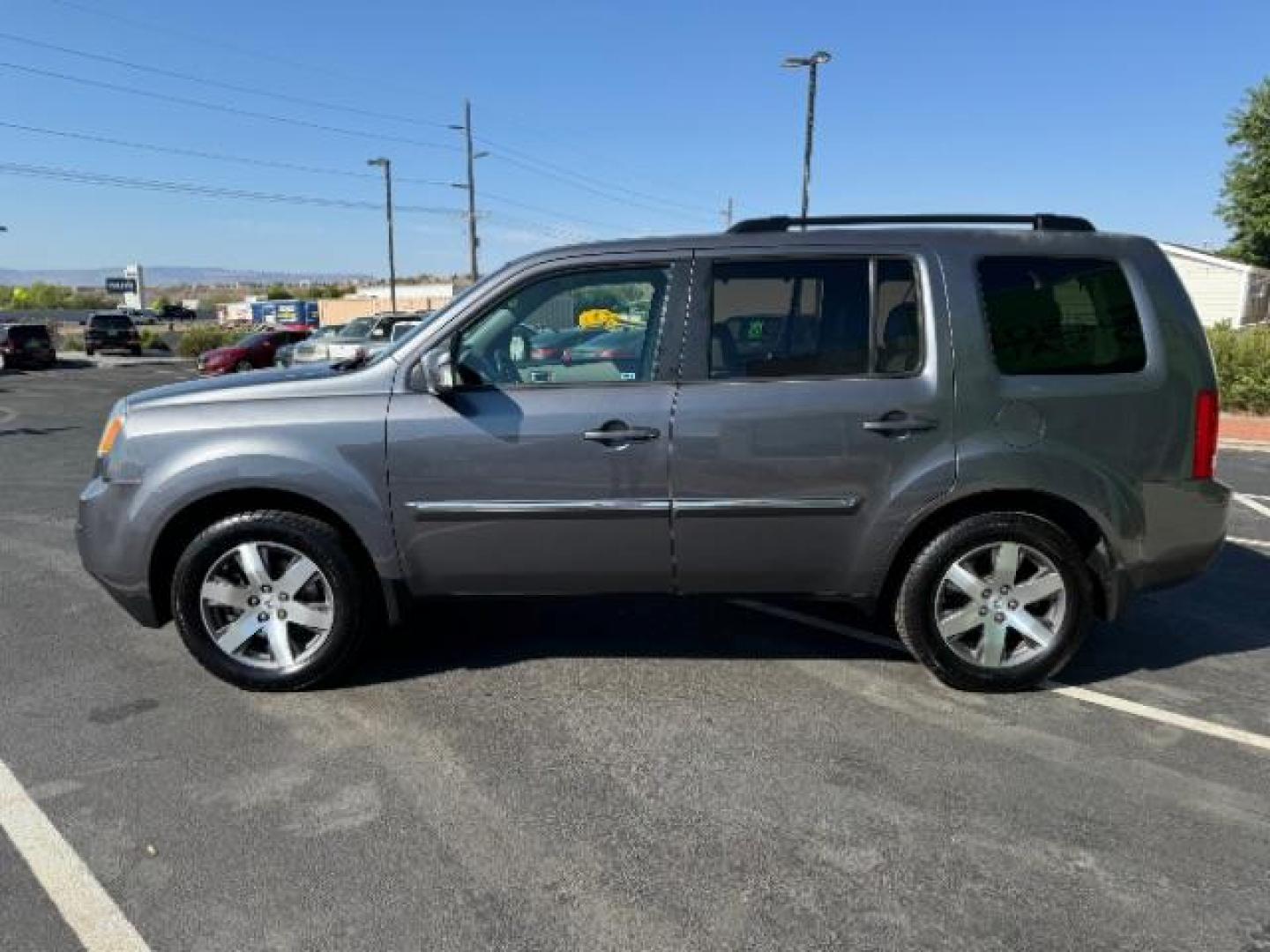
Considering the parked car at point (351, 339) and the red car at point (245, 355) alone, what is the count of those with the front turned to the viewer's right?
0

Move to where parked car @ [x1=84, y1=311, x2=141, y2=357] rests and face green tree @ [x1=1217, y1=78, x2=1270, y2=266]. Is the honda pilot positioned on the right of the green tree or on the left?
right

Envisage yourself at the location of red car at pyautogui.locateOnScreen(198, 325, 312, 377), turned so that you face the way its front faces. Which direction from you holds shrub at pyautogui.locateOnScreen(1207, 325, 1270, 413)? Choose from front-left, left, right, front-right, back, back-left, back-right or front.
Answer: left

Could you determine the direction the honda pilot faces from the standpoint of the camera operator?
facing to the left of the viewer

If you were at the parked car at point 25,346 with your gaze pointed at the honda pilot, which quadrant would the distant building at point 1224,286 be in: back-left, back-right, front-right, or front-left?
front-left

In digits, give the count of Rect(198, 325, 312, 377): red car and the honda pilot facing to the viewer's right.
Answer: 0

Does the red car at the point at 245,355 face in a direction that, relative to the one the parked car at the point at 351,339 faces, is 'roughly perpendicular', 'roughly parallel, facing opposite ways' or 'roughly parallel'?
roughly parallel

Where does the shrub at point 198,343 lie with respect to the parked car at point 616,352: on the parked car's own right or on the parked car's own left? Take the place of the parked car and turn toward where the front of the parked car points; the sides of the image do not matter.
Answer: on the parked car's own right

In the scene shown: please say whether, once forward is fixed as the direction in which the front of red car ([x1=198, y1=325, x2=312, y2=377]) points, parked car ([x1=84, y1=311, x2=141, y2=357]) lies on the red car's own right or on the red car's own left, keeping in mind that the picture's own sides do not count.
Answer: on the red car's own right
